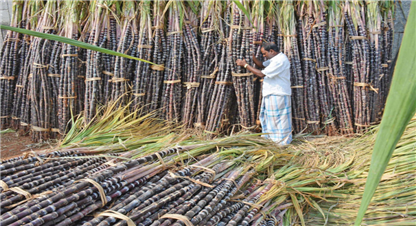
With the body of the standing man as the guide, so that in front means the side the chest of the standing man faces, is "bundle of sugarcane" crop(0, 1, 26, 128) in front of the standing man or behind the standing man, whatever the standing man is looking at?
in front

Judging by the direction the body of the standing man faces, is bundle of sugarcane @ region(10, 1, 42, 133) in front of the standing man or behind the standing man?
in front

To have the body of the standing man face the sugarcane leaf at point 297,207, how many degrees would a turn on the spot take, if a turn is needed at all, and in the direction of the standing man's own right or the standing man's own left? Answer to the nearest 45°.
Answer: approximately 90° to the standing man's own left

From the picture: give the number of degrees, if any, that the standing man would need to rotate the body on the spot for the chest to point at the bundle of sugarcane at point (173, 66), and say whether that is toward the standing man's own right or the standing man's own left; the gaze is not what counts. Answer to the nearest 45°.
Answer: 0° — they already face it

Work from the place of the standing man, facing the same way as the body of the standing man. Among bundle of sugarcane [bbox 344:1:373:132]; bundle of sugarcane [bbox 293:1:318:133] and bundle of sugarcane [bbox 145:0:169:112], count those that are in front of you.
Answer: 1

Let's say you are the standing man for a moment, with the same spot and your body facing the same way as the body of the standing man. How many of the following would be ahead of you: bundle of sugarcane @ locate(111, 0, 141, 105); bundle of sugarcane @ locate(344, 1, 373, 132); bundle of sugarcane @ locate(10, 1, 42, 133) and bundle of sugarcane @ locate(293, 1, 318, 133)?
2

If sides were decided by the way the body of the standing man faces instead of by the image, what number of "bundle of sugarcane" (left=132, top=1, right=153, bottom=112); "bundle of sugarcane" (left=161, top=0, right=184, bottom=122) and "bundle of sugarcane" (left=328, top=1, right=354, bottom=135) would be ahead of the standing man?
2

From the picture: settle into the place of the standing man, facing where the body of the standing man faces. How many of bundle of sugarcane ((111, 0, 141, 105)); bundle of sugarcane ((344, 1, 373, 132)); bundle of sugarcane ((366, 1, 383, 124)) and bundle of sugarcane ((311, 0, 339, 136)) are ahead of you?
1

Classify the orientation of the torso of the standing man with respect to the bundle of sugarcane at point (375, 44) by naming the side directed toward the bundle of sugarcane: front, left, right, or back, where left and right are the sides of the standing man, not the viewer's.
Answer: back

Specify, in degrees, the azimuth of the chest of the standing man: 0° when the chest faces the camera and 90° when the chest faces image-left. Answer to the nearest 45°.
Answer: approximately 90°

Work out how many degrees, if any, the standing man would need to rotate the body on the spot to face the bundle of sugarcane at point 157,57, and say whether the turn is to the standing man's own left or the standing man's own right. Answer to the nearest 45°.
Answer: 0° — they already face it

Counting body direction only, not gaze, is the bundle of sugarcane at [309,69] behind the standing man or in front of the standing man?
behind

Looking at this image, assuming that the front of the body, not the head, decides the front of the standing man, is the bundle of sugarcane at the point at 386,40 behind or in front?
behind
